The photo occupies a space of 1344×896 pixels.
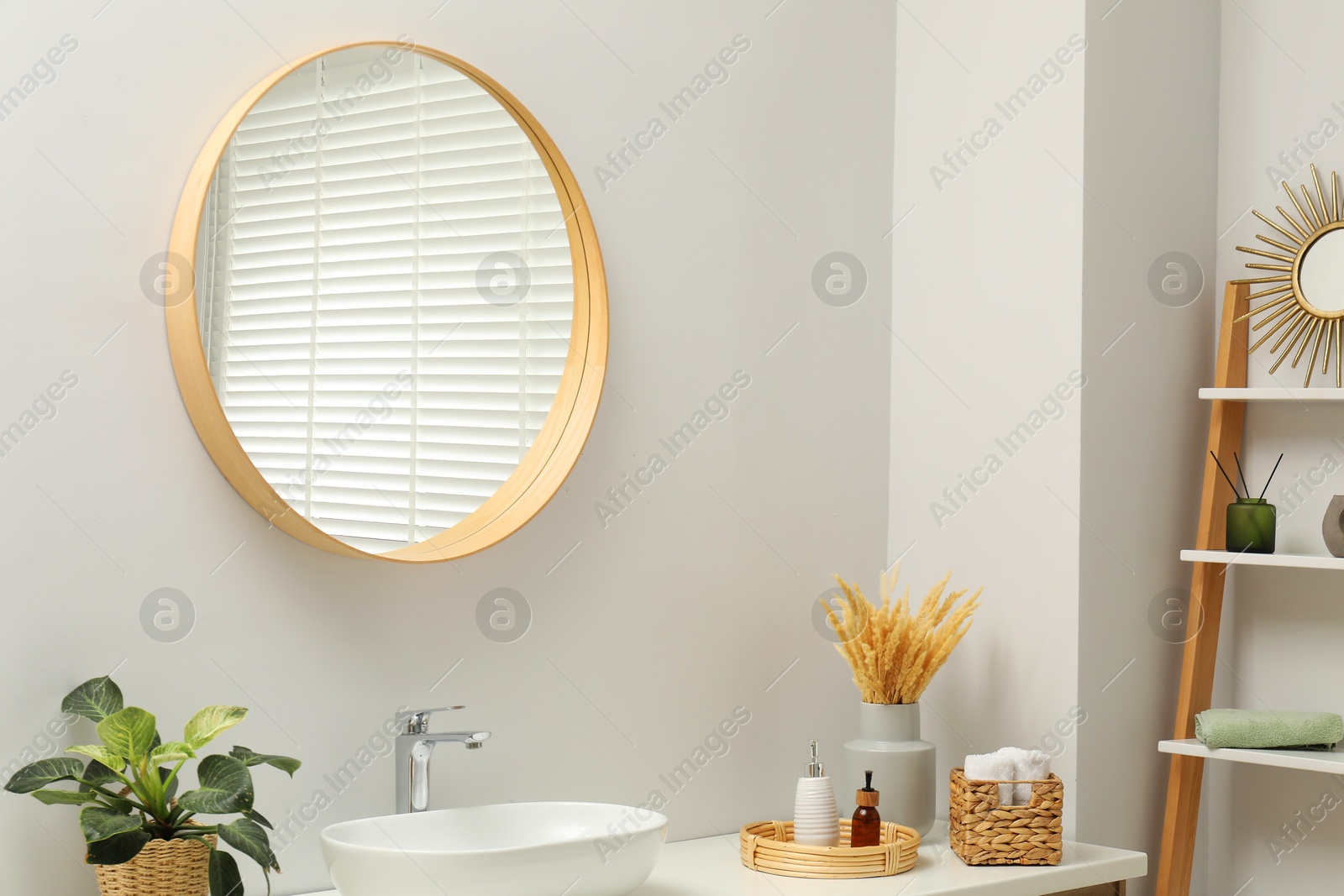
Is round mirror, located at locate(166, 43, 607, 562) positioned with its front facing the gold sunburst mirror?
no

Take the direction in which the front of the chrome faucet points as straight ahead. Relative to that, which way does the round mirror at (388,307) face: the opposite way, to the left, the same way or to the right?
the same way

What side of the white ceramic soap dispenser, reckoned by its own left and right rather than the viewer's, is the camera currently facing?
front

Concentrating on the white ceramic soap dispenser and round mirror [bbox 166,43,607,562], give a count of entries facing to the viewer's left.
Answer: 0

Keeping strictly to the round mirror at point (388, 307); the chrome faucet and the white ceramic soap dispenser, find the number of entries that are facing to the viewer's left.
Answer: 0

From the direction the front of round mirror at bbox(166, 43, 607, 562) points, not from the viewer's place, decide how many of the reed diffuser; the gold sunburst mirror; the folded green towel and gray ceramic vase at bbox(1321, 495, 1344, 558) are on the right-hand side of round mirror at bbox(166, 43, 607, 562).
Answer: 0

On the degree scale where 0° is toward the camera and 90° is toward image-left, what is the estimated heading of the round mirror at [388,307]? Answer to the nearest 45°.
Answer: approximately 315°

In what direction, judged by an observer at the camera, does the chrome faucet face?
facing the viewer and to the right of the viewer

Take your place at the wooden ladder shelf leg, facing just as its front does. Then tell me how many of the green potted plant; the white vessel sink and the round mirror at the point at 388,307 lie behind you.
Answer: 0
